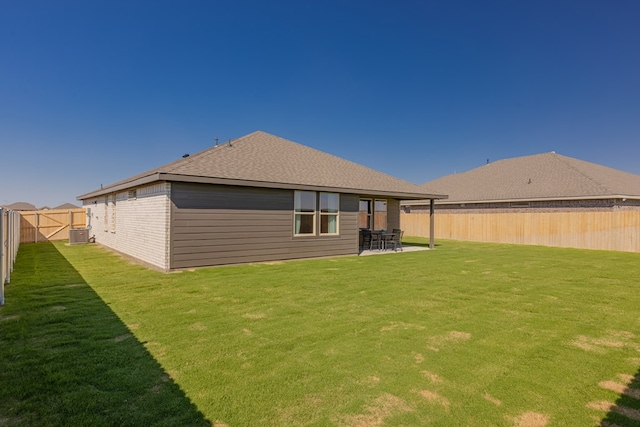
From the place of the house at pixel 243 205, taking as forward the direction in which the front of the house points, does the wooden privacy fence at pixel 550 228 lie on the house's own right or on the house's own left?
on the house's own right

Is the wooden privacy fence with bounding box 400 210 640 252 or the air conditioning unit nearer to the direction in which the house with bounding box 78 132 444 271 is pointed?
the air conditioning unit

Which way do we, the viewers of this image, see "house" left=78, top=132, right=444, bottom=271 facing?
facing away from the viewer and to the left of the viewer

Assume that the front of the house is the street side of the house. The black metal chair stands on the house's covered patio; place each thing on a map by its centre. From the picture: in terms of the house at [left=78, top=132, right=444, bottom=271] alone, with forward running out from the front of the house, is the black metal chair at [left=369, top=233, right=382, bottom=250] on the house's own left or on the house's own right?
on the house's own right

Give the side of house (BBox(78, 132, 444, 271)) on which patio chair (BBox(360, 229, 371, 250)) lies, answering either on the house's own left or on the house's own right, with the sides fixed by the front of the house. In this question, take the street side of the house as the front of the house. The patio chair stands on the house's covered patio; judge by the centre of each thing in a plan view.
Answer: on the house's own right

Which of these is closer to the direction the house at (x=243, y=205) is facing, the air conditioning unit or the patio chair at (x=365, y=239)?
the air conditioning unit

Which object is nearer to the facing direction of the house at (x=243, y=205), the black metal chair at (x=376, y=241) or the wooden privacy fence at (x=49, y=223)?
the wooden privacy fence

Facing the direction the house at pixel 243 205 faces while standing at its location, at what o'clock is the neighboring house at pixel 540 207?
The neighboring house is roughly at 4 o'clock from the house.
